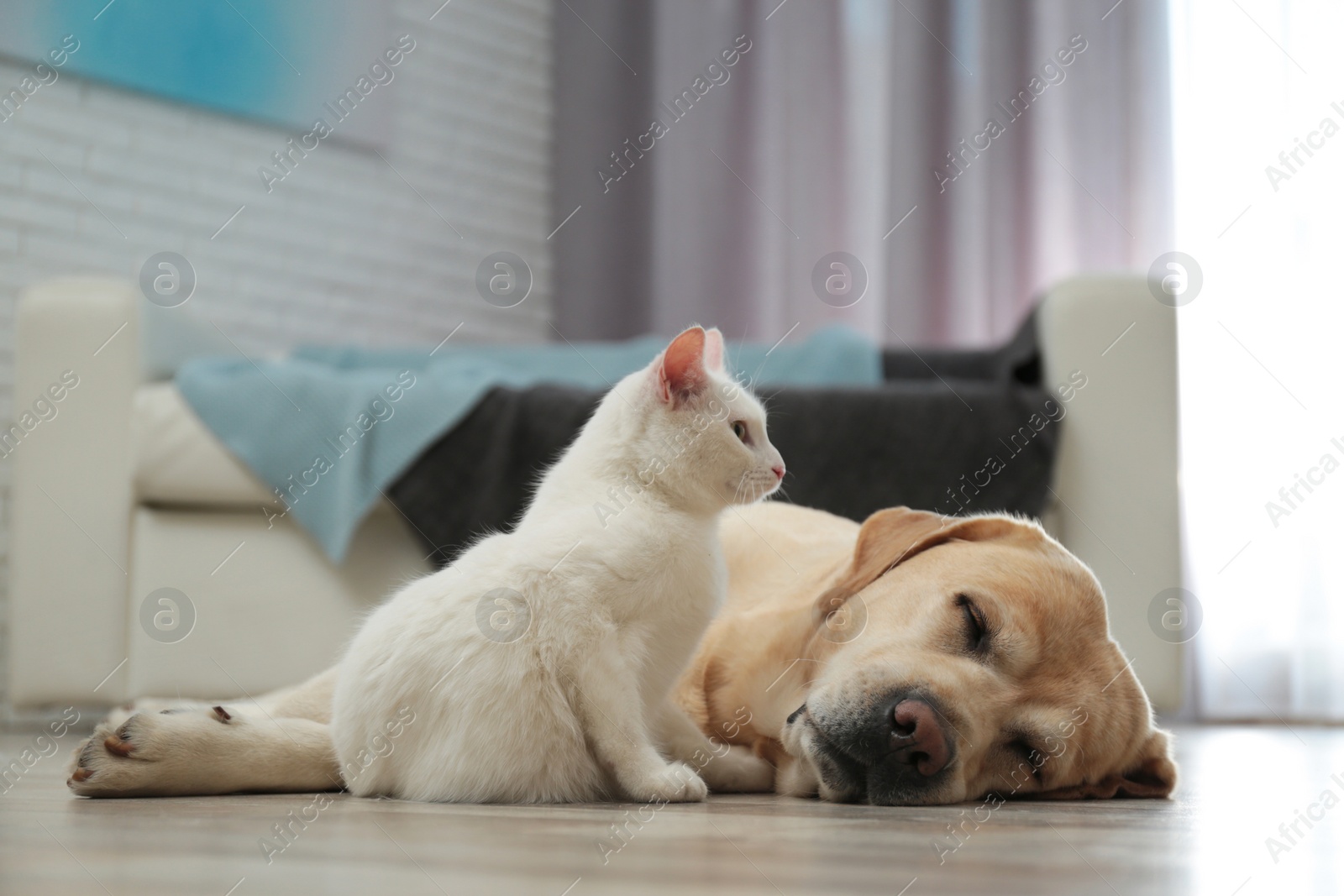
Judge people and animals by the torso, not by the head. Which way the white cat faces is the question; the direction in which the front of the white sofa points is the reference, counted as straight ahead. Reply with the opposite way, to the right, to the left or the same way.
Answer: to the left

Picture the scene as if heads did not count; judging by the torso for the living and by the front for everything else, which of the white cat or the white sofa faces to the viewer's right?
the white cat

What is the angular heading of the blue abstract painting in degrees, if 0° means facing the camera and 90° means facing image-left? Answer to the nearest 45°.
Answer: approximately 315°

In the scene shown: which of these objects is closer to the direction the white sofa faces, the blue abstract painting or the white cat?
the white cat

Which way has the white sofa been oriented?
toward the camera

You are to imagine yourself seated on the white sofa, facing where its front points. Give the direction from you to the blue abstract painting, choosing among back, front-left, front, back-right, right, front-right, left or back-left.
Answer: back

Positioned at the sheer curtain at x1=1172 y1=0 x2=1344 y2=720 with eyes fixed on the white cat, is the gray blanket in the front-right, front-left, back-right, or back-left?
front-right

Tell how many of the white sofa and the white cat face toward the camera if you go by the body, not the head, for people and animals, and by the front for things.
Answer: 1

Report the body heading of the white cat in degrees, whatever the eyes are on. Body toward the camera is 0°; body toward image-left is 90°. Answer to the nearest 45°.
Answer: approximately 270°

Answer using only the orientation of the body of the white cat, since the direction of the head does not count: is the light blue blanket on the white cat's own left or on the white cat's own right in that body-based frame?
on the white cat's own left

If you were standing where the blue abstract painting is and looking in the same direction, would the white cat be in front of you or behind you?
in front
